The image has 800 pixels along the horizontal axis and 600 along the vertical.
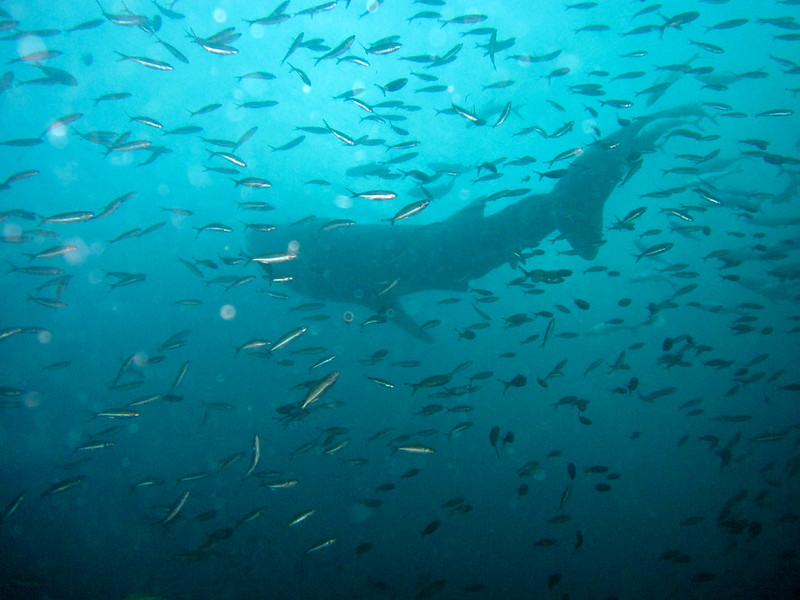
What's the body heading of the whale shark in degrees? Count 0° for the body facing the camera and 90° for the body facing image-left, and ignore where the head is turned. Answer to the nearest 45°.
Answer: approximately 90°
